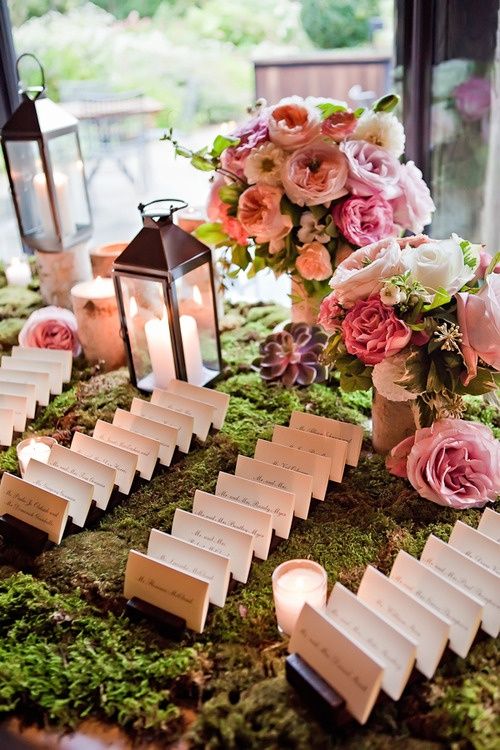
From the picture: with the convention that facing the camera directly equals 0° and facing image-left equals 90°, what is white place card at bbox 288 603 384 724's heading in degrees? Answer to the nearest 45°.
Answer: approximately 45°

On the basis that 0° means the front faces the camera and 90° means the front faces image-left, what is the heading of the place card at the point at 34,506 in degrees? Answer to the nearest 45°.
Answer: approximately 45°

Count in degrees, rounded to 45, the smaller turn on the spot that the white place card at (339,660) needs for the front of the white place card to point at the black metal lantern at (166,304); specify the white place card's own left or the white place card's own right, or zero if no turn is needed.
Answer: approximately 135° to the white place card's own right

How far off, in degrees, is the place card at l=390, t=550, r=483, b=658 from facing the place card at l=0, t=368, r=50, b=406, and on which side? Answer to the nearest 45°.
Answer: approximately 90° to its right

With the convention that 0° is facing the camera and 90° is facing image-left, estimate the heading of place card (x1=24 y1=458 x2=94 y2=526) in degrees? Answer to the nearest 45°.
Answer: approximately 45°

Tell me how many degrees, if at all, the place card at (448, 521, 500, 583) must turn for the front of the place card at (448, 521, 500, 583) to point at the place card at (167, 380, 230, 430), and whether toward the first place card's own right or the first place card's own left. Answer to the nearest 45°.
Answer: approximately 90° to the first place card's own right

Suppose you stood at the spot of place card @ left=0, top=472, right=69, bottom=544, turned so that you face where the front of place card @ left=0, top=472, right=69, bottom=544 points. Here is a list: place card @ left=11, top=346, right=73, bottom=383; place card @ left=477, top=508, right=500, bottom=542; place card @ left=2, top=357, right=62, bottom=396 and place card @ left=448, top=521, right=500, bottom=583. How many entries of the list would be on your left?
2

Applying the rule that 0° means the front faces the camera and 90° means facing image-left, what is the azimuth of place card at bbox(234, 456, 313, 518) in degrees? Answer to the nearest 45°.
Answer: approximately 45°
